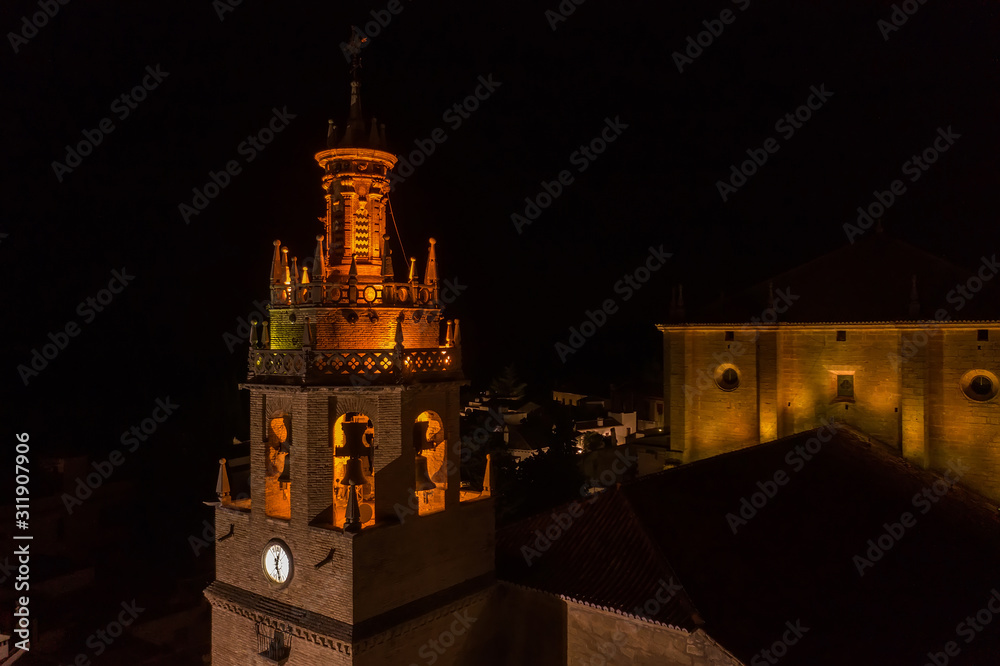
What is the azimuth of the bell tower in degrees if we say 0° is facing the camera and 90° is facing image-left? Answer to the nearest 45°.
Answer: approximately 45°
